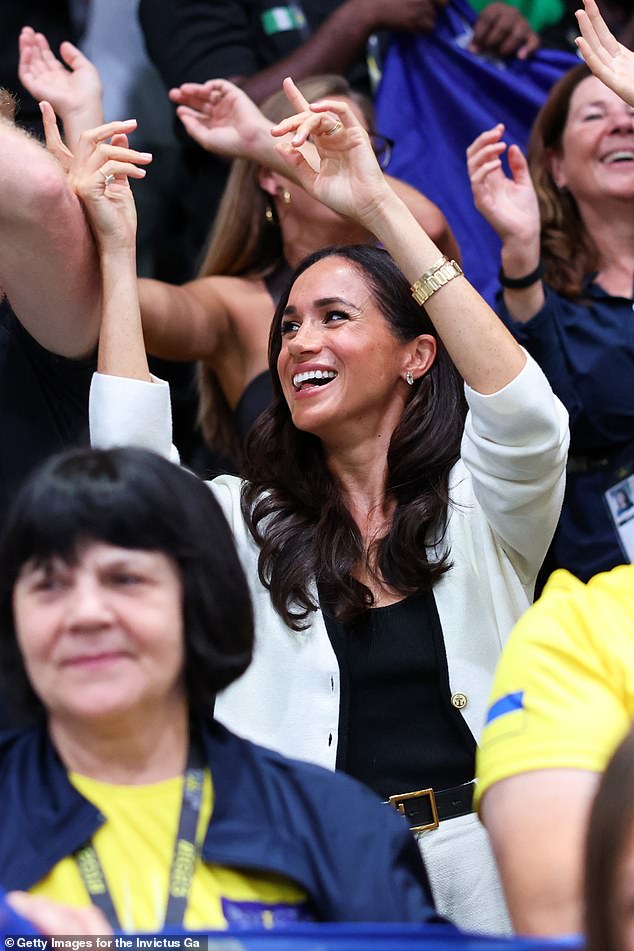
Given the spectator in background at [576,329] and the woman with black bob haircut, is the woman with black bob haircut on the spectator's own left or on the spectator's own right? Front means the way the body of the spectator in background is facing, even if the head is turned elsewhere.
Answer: on the spectator's own right

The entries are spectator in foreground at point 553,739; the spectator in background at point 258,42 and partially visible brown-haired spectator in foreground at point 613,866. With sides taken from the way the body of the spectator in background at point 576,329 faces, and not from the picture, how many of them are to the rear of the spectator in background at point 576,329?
1

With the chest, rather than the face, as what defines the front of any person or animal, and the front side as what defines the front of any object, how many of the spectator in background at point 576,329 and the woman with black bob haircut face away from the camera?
0

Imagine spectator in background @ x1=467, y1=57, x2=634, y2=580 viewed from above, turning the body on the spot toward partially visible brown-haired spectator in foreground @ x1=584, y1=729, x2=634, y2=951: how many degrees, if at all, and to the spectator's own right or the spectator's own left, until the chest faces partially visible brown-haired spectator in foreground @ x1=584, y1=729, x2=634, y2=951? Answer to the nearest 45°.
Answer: approximately 45° to the spectator's own right

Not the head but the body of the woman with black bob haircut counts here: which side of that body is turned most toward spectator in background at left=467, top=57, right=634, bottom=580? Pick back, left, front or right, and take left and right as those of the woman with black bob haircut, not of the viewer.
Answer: back

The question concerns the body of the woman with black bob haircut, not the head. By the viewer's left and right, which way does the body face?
facing the viewer and to the left of the viewer

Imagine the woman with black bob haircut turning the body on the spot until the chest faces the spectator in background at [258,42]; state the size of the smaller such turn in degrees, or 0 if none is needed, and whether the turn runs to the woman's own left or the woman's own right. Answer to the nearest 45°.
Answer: approximately 135° to the woman's own right

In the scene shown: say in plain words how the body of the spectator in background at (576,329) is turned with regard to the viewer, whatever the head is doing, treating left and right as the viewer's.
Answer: facing the viewer and to the right of the viewer
